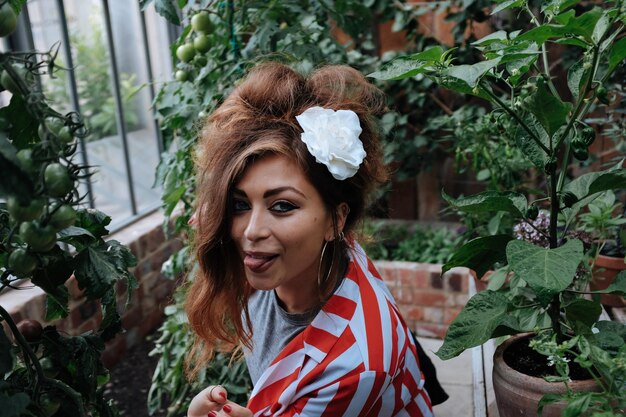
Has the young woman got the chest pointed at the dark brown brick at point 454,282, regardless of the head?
no

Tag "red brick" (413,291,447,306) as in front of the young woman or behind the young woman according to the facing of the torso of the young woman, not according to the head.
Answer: behind

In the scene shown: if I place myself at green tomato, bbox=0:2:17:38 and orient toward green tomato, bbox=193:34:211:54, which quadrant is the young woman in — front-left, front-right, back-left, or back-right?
front-right

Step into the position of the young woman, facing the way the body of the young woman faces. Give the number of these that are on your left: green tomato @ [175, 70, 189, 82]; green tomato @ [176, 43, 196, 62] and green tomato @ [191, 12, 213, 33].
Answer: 0

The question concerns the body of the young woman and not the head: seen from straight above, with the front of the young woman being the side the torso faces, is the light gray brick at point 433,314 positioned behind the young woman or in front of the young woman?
behind

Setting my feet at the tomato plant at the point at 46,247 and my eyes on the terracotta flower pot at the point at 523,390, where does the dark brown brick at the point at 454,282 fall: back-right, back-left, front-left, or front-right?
front-left

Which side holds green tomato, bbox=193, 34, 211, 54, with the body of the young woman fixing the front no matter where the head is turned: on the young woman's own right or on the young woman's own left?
on the young woman's own right

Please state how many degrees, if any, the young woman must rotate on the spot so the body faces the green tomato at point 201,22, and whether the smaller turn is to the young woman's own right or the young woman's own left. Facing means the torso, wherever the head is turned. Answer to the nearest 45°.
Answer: approximately 135° to the young woman's own right
